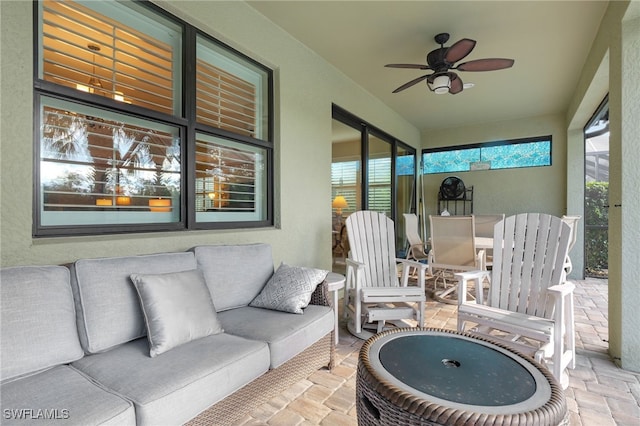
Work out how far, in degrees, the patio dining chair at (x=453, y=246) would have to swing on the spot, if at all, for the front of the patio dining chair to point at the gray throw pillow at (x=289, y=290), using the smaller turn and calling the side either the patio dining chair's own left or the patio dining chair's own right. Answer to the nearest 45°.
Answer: approximately 135° to the patio dining chair's own left

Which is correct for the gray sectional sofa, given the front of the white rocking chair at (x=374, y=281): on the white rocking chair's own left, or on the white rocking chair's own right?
on the white rocking chair's own right

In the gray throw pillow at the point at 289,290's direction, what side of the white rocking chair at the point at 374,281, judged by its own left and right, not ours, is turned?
right

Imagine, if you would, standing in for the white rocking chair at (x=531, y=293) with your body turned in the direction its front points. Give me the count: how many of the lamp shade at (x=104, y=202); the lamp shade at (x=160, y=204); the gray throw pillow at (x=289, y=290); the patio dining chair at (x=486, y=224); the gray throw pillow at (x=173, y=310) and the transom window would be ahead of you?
4

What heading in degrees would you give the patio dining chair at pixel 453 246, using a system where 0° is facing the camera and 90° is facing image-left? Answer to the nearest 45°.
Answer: approximately 180°

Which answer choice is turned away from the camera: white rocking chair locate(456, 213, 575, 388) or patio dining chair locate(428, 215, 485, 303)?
the patio dining chair

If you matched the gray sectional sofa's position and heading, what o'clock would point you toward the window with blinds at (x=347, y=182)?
The window with blinds is roughly at 9 o'clock from the gray sectional sofa.

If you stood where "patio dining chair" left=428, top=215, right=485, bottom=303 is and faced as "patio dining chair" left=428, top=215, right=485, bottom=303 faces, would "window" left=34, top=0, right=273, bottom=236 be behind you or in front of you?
behind

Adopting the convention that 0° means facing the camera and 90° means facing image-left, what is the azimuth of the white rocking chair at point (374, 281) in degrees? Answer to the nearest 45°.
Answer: approximately 315°

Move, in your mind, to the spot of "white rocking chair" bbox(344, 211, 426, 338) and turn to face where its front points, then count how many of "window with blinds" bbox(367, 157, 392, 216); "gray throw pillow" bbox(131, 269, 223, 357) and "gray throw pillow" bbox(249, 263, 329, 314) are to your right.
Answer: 2
